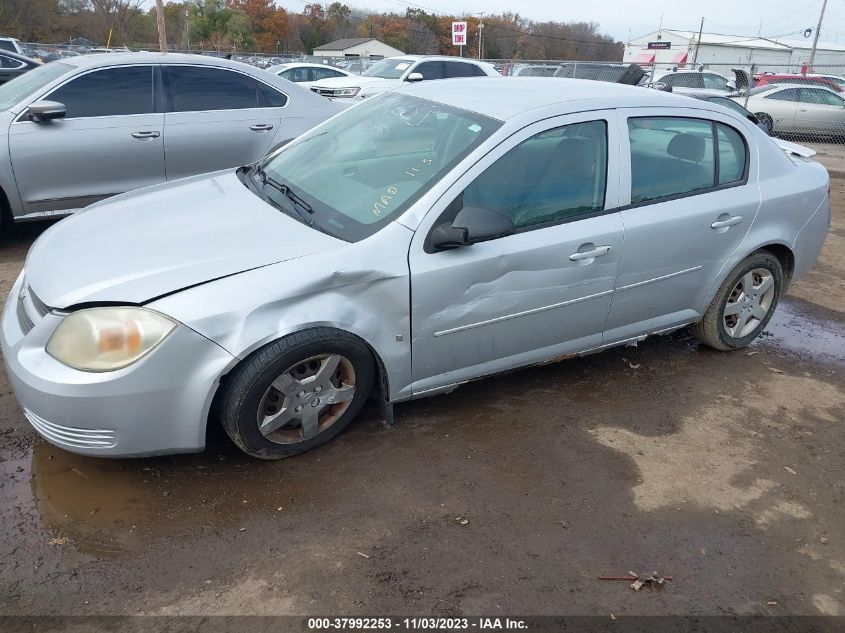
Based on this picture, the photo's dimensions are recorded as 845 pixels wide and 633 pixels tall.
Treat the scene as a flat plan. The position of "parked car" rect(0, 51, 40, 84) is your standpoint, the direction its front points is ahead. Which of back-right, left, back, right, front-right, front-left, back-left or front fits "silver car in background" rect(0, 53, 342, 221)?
left

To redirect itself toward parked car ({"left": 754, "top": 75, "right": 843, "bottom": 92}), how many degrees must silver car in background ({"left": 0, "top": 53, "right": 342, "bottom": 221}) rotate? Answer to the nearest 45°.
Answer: approximately 135° to its right

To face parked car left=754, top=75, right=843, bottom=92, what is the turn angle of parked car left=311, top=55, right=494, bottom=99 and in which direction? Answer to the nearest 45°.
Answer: approximately 180°

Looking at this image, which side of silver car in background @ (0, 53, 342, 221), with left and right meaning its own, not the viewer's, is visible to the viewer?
left

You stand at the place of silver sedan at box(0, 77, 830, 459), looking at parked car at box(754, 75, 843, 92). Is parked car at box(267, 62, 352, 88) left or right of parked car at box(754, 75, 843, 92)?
left

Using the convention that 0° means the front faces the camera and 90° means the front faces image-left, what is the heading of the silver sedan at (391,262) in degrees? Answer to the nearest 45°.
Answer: approximately 45°
